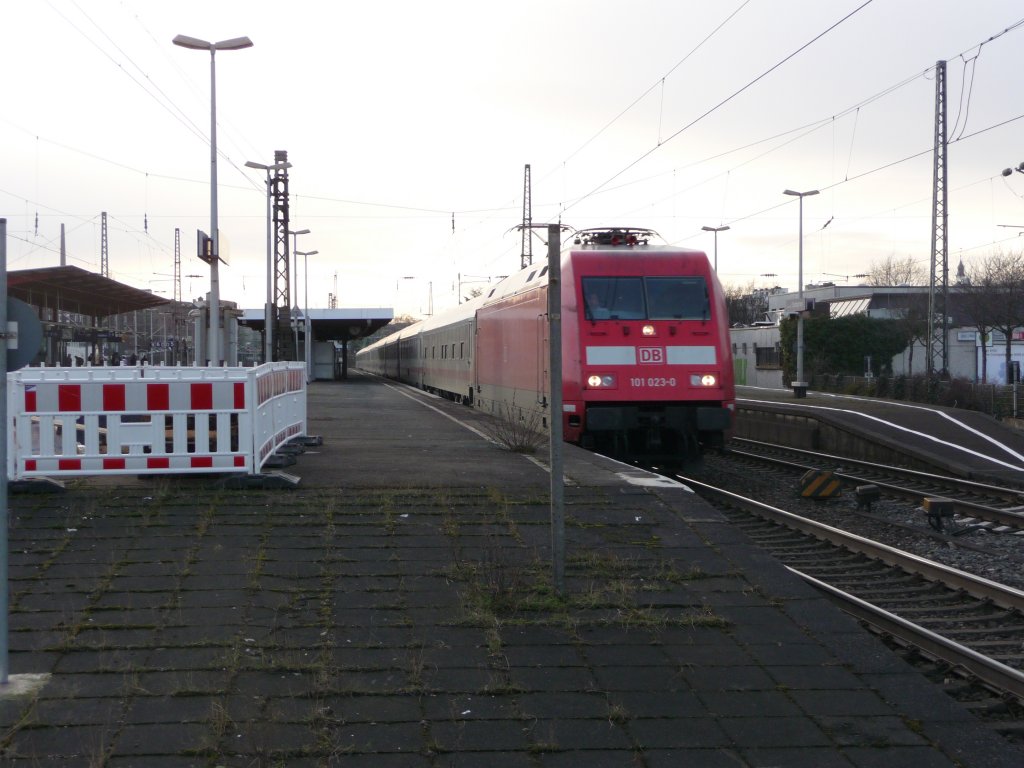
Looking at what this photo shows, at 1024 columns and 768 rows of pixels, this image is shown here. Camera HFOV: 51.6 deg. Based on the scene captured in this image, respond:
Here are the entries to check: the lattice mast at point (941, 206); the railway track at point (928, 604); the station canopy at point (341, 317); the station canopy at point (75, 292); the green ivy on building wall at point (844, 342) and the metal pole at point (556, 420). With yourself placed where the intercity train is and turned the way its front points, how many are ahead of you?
2

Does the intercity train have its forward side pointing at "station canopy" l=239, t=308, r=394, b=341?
no

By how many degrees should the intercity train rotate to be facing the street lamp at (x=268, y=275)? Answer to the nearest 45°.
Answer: approximately 135° to its right

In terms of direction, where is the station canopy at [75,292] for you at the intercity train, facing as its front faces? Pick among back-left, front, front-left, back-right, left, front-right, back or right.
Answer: back-right

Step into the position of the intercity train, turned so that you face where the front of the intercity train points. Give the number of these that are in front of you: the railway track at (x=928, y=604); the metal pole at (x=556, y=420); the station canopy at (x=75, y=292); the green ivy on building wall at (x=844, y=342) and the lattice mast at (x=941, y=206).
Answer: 2

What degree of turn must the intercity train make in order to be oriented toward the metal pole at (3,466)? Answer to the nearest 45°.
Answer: approximately 45° to its right

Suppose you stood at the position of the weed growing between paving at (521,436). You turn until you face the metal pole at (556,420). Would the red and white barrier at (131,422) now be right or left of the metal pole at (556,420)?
right

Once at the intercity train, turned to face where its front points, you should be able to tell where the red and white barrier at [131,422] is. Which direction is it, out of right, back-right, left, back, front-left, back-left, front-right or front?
front-right

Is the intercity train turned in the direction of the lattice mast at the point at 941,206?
no

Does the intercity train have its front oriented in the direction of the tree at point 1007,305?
no

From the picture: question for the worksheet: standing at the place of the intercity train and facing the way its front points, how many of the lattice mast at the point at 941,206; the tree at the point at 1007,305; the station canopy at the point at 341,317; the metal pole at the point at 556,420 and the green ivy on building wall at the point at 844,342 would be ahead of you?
1

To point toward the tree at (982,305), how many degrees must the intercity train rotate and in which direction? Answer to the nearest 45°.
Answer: approximately 135° to its left

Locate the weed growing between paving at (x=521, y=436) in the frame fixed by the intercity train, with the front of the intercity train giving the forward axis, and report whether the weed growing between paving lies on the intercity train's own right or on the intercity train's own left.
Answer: on the intercity train's own right

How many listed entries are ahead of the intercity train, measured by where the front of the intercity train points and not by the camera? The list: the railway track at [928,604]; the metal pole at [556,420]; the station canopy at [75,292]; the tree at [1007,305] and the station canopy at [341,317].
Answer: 2

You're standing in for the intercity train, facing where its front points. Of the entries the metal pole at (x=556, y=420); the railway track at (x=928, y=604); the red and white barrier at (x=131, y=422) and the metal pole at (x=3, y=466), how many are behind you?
0

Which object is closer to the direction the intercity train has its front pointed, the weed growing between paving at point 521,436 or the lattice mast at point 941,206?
the weed growing between paving

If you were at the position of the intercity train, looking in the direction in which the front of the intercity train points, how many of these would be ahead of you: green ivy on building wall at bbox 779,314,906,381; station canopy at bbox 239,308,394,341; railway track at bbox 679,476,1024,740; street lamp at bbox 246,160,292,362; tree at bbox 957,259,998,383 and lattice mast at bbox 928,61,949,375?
1

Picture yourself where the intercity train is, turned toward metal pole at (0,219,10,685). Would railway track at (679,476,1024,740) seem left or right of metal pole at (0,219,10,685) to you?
left

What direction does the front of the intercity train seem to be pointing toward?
toward the camera
